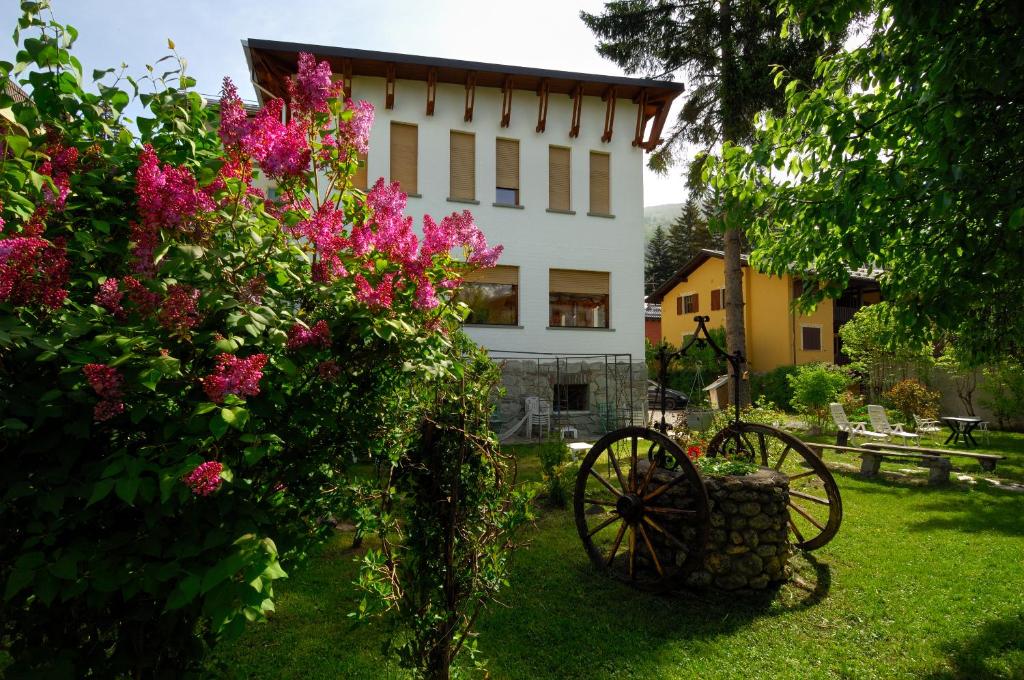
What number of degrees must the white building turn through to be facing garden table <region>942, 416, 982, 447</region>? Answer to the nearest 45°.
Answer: approximately 90° to its left

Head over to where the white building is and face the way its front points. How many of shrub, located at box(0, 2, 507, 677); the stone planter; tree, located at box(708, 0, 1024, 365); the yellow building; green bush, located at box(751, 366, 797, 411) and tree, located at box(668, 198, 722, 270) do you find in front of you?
3

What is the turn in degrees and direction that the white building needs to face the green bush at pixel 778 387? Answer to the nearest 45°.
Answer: approximately 135° to its left

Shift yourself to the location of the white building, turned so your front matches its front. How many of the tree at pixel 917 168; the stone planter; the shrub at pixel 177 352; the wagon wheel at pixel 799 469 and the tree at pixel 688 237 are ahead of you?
4

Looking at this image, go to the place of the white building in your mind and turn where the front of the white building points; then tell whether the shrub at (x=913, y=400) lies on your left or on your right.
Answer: on your left

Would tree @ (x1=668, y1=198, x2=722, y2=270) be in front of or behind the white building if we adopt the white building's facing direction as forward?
behind

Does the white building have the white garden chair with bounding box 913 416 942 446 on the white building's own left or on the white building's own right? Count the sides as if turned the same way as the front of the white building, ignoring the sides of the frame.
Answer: on the white building's own left

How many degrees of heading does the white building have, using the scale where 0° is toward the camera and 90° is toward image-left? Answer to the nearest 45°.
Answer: approximately 0°

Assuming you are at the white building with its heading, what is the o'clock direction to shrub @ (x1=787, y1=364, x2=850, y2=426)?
The shrub is roughly at 9 o'clock from the white building.

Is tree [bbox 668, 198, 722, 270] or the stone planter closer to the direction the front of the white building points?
the stone planter

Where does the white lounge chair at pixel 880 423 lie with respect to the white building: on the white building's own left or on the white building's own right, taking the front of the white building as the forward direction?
on the white building's own left

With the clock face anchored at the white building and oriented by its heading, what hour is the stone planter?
The stone planter is roughly at 12 o'clock from the white building.

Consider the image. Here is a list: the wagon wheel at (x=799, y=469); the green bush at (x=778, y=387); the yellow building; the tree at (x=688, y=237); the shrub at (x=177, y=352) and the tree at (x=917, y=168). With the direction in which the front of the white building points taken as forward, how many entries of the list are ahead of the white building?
3

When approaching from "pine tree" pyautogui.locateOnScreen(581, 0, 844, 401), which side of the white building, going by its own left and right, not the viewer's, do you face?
left

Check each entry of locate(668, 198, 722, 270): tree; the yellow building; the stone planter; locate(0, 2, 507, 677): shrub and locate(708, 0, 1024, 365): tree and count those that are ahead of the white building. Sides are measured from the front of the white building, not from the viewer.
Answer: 3

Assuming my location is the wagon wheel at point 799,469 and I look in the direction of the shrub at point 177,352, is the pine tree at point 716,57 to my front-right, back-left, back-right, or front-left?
back-right
